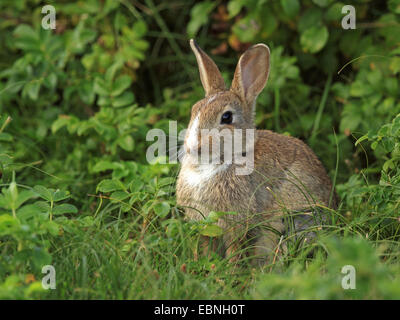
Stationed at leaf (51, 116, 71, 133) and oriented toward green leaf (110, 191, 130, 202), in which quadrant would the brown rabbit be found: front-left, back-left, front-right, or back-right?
front-left

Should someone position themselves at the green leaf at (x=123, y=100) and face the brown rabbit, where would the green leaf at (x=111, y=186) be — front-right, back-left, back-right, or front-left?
front-right

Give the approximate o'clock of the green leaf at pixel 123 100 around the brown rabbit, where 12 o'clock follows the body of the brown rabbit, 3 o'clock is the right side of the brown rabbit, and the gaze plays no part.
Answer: The green leaf is roughly at 3 o'clock from the brown rabbit.

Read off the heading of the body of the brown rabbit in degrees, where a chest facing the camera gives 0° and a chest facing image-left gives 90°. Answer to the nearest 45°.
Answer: approximately 45°

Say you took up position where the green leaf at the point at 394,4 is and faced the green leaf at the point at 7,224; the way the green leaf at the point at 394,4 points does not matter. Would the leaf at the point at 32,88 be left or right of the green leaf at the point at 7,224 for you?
right

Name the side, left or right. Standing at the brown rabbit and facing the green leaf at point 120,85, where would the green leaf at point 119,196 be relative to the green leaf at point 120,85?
left

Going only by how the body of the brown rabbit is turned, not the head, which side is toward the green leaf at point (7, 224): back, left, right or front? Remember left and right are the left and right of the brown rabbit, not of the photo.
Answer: front

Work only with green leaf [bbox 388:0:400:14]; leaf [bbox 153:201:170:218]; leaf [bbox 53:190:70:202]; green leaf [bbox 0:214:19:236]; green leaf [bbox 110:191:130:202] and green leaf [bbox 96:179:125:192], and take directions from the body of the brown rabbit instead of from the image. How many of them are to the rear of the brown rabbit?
1

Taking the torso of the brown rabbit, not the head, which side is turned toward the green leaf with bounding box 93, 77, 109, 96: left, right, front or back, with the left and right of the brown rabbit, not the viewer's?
right

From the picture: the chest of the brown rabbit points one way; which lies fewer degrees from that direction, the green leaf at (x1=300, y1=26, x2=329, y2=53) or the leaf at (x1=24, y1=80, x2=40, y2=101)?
the leaf

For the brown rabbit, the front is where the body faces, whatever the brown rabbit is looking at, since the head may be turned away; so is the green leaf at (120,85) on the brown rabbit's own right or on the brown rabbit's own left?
on the brown rabbit's own right

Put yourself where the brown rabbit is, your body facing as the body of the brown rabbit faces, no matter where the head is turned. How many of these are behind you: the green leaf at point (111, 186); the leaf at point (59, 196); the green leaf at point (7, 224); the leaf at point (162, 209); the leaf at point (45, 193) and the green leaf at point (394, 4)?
1

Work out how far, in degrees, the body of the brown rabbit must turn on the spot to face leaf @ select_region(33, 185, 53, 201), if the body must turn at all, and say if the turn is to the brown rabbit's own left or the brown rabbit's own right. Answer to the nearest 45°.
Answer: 0° — it already faces it
